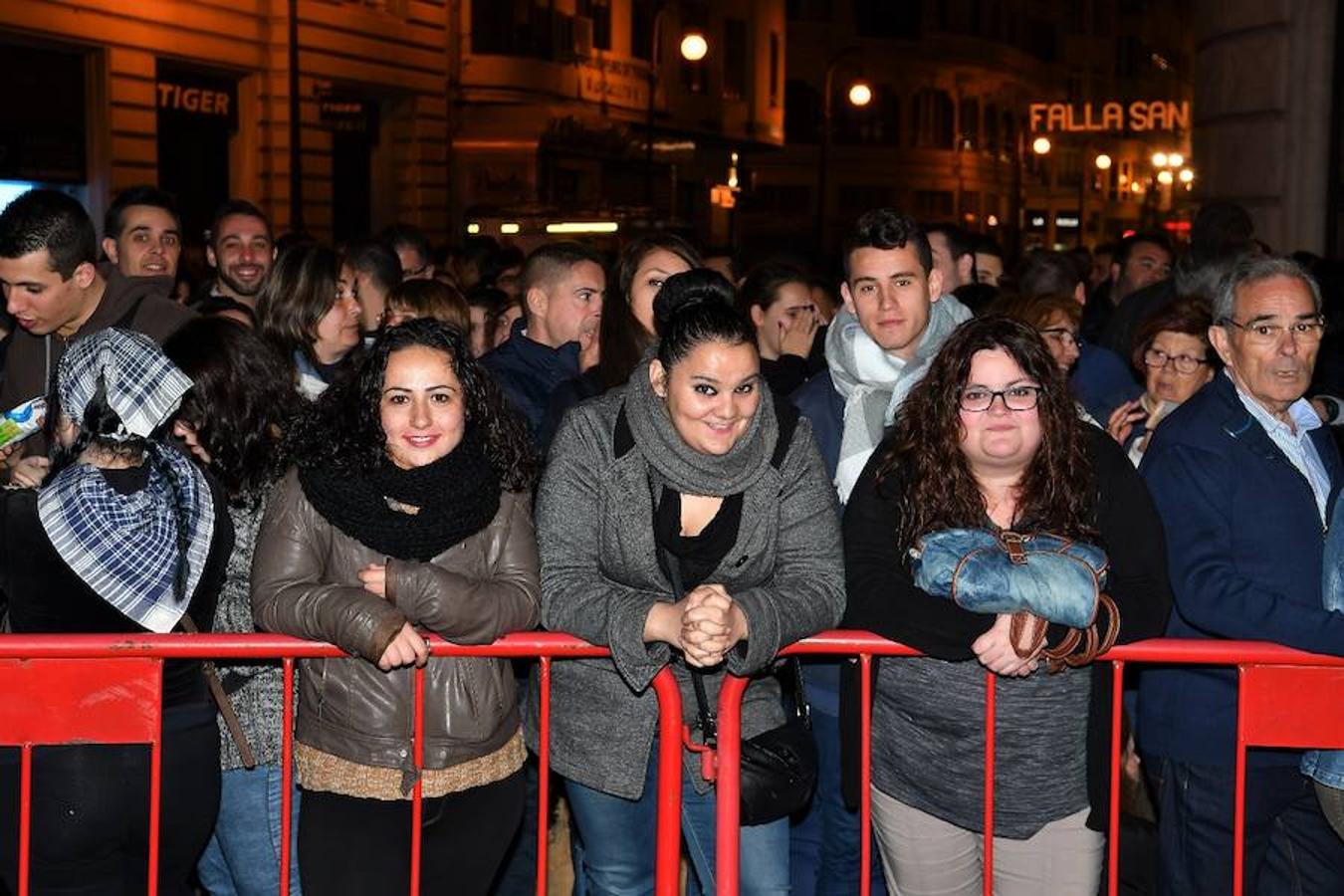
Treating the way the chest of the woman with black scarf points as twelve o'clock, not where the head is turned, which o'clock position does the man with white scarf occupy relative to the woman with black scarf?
The man with white scarf is roughly at 8 o'clock from the woman with black scarf.

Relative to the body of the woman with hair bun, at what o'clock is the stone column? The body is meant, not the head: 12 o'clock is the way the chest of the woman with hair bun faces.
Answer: The stone column is roughly at 7 o'clock from the woman with hair bun.

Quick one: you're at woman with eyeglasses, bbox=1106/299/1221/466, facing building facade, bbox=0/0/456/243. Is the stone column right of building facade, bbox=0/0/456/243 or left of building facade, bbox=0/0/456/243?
right

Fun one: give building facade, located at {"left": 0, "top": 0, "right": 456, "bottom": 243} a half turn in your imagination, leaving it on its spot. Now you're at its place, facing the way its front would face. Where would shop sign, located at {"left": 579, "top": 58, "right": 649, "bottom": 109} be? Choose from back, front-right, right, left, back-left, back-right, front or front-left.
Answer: right

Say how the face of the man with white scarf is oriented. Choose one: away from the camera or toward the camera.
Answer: toward the camera

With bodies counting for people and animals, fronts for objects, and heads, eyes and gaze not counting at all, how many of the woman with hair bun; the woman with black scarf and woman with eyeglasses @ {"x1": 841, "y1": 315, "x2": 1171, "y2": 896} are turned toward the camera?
3

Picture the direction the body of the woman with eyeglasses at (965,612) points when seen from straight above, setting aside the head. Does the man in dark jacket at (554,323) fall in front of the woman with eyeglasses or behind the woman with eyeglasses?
behind

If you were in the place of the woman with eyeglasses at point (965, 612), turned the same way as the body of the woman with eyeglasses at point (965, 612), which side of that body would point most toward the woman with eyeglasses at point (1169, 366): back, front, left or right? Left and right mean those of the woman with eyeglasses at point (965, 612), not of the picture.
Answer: back

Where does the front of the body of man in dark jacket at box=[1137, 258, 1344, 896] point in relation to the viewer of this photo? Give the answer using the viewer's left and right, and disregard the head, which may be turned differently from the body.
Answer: facing the viewer and to the right of the viewer

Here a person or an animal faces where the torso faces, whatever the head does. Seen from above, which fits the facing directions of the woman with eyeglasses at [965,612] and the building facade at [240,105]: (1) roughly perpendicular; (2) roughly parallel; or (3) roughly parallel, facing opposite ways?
roughly perpendicular

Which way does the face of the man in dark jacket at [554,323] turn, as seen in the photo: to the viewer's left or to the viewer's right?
to the viewer's right

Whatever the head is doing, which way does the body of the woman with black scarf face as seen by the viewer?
toward the camera

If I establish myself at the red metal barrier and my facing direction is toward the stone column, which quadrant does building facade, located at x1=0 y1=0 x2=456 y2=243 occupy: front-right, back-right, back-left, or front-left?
front-left

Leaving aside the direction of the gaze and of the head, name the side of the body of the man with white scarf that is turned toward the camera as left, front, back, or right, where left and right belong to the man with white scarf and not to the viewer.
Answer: front
